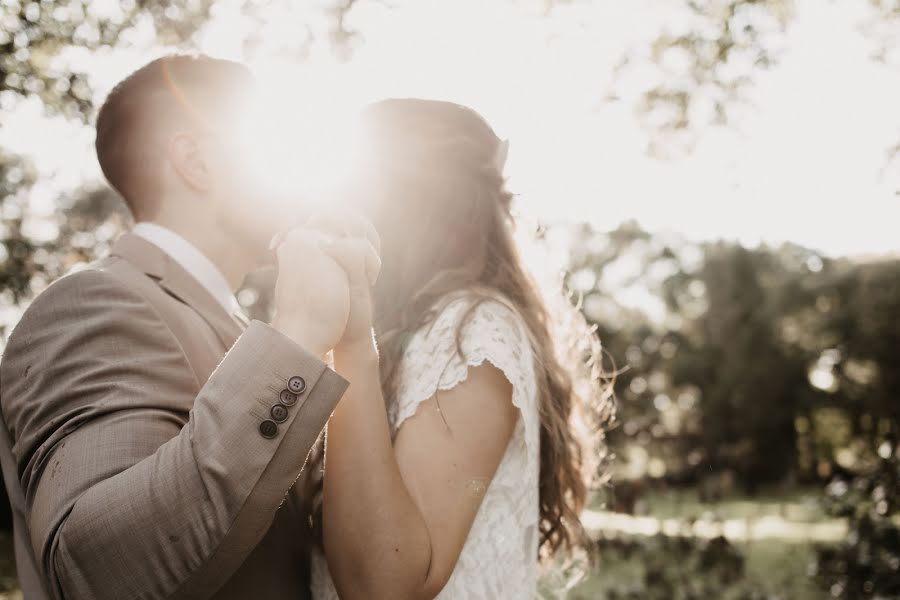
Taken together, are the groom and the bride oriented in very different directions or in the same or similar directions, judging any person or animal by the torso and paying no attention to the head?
very different directions

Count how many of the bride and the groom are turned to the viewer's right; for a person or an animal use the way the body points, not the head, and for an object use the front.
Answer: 1

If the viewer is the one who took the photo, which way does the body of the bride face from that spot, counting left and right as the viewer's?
facing to the left of the viewer

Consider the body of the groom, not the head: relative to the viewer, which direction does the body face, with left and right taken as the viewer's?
facing to the right of the viewer

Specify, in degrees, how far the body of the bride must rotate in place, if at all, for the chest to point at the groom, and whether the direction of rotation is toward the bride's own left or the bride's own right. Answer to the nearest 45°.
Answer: approximately 45° to the bride's own left

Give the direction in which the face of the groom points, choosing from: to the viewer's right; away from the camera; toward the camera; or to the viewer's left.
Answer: to the viewer's right
